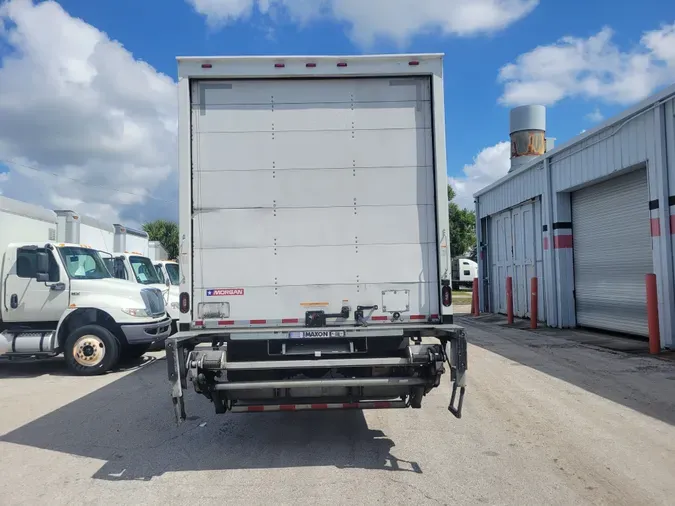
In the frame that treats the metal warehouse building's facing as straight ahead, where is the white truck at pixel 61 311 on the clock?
The white truck is roughly at 12 o'clock from the metal warehouse building.

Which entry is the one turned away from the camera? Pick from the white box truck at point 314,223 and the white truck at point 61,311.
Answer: the white box truck

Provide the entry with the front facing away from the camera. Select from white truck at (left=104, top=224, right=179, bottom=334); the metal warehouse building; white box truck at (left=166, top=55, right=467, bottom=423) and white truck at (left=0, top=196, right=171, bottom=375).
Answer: the white box truck

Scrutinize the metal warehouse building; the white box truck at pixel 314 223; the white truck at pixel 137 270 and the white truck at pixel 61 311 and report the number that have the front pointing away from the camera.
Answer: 1

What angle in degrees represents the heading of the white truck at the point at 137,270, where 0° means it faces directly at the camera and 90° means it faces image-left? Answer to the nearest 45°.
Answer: approximately 315°

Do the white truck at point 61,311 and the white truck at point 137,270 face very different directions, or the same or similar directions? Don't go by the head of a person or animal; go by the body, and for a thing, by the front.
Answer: same or similar directions

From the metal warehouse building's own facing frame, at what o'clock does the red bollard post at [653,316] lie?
The red bollard post is roughly at 10 o'clock from the metal warehouse building.

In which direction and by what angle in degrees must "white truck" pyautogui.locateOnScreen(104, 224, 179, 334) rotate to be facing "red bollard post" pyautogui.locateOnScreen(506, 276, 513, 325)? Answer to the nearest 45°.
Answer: approximately 45° to its left

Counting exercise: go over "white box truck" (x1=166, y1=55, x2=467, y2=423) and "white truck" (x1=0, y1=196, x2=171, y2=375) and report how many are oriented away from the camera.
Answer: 1

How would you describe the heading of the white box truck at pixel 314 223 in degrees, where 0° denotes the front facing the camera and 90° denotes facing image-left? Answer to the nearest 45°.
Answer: approximately 180°

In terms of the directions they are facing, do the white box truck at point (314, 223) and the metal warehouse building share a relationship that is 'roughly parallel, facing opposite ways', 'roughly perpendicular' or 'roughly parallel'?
roughly perpendicular

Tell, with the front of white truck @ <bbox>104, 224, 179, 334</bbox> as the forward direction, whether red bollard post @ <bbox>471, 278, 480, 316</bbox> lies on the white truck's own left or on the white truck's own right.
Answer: on the white truck's own left

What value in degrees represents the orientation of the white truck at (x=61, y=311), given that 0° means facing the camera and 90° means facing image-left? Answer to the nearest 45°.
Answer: approximately 315°

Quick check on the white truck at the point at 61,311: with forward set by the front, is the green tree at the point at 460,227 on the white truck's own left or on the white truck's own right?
on the white truck's own left

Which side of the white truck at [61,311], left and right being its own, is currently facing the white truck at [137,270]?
left

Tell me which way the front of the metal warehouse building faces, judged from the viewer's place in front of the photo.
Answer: facing the viewer and to the left of the viewer
